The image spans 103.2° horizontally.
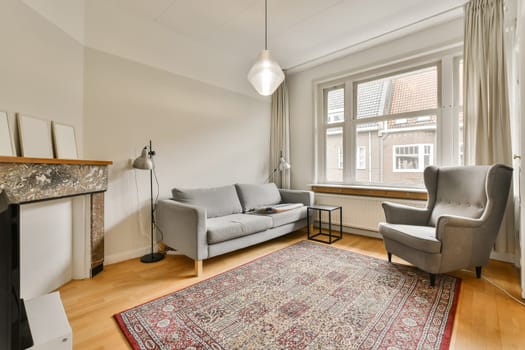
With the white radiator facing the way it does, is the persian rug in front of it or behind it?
in front

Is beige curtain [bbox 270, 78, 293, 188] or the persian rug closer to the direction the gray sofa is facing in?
the persian rug

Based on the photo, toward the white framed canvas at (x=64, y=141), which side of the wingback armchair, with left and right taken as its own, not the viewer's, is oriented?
front

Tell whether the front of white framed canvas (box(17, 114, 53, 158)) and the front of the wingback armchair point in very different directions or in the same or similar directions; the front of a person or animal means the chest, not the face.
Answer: very different directions

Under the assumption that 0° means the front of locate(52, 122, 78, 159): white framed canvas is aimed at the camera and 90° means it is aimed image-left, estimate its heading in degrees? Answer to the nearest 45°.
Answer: approximately 315°

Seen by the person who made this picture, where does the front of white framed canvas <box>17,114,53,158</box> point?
facing the viewer and to the right of the viewer

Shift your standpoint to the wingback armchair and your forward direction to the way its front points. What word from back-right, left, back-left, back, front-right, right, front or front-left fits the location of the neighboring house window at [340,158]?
right

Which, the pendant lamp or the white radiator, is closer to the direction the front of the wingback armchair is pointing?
the pendant lamp

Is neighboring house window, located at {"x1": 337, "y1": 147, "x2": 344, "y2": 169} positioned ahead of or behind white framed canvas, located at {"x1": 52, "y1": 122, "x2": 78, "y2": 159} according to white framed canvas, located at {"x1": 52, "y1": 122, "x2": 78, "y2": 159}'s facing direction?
ahead

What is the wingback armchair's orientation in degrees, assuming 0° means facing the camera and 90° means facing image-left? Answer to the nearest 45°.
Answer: approximately 45°

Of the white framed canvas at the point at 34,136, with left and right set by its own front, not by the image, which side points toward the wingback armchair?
front

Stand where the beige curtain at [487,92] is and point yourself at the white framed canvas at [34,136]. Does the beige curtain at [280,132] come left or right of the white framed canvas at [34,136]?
right

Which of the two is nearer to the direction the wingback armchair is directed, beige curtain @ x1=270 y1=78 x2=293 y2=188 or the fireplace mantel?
the fireplace mantel

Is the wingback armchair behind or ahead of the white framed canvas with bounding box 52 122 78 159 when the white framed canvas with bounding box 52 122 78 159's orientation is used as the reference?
ahead
